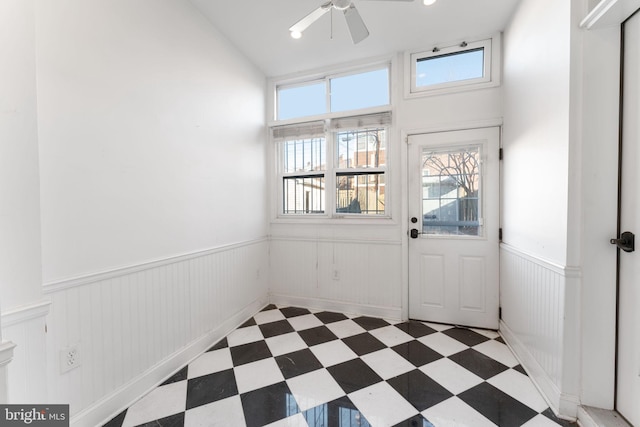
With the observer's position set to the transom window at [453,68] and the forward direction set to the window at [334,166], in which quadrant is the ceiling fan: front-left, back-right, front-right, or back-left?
front-left

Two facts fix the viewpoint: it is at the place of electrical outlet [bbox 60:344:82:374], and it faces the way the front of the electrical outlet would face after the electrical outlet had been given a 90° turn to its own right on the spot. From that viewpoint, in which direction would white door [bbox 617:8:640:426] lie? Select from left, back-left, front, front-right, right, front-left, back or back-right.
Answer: left

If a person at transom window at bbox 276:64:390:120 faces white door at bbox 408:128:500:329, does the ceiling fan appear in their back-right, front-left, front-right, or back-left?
front-right

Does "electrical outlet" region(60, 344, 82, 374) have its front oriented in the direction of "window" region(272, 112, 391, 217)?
no

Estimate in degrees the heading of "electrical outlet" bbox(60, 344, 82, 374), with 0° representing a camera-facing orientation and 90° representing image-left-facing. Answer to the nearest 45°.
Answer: approximately 315°

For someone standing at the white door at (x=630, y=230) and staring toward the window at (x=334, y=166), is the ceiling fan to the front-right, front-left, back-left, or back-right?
front-left

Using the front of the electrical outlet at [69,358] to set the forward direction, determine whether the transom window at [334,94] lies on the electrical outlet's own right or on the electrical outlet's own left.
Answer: on the electrical outlet's own left

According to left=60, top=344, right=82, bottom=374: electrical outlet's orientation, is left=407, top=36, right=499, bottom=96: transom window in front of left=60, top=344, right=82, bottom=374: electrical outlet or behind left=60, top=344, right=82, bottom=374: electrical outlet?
in front
